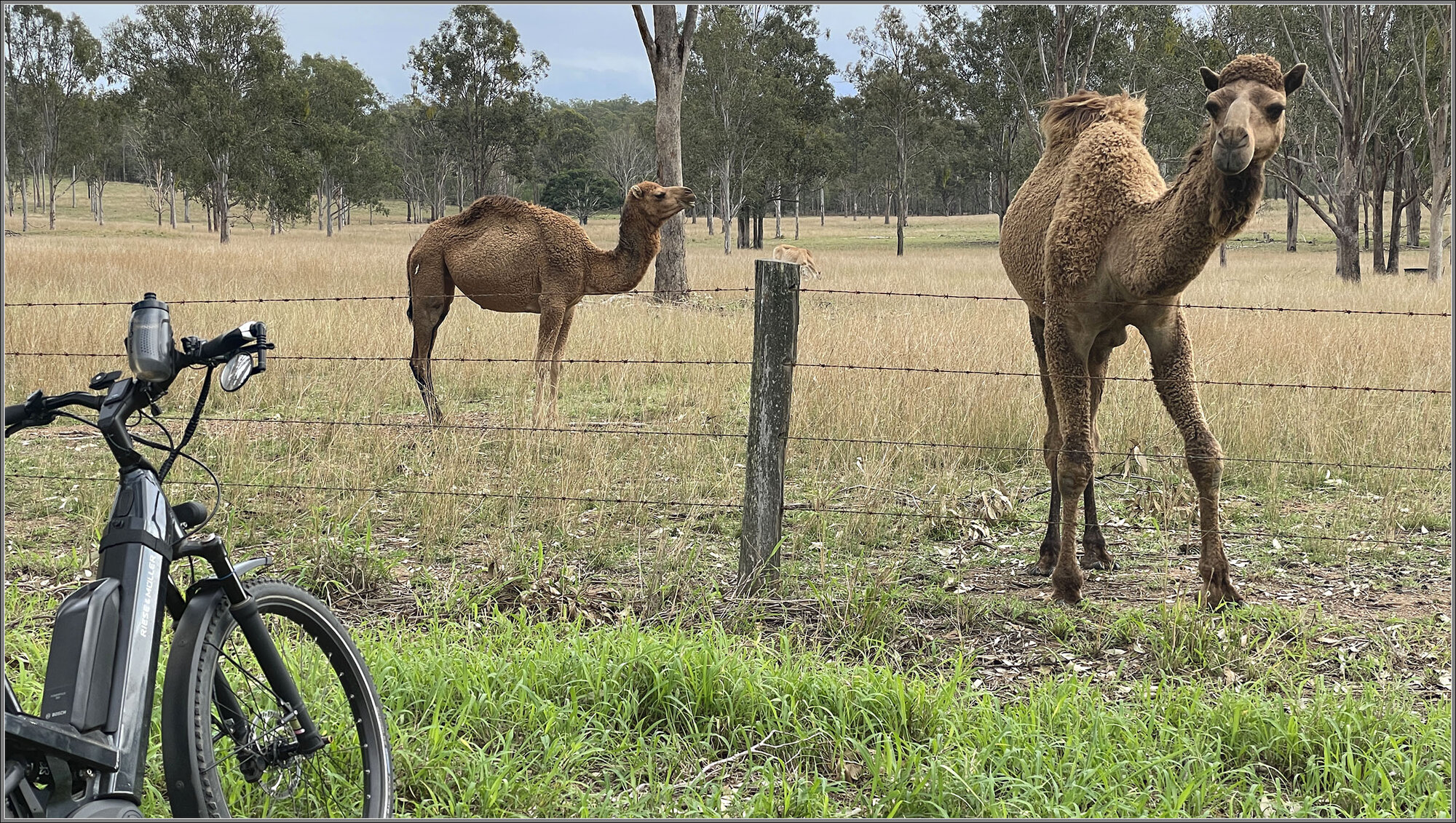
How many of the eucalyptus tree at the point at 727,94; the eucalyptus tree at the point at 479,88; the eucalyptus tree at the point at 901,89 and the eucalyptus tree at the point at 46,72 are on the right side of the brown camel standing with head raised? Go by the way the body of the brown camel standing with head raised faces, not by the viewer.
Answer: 0

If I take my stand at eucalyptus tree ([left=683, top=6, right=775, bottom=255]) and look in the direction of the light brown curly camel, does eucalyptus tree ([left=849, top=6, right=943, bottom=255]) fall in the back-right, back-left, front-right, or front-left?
front-left

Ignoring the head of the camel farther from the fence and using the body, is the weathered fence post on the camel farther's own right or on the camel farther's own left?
on the camel farther's own right

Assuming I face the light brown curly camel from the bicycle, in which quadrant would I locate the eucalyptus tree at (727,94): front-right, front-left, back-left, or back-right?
front-left

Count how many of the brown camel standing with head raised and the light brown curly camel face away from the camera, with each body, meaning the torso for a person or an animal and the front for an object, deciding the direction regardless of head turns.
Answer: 0

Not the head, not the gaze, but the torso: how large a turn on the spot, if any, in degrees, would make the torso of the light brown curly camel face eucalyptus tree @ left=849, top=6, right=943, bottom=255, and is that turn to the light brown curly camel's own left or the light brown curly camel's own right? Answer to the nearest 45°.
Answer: approximately 135° to the light brown curly camel's own left

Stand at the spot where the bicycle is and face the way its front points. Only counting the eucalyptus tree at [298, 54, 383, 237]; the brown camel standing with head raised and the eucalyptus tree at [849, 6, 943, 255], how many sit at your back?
0

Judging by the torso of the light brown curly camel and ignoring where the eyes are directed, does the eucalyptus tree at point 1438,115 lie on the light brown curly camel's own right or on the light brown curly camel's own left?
on the light brown curly camel's own left

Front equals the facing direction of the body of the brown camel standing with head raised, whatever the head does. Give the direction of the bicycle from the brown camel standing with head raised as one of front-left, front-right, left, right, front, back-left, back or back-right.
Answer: right

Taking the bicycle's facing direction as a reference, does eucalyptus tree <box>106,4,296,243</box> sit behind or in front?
in front

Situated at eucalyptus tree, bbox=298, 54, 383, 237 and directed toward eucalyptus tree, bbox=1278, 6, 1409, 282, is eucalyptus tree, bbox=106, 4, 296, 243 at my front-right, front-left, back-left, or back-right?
front-right

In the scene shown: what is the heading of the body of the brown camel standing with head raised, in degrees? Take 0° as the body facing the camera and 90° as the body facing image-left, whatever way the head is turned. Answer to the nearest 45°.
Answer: approximately 270°
